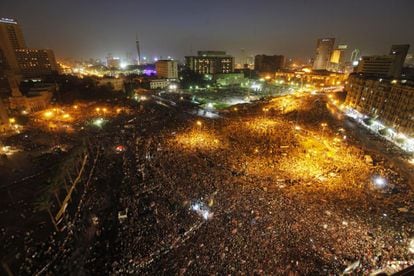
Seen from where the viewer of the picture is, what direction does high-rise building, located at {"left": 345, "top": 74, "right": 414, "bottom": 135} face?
facing the viewer and to the left of the viewer

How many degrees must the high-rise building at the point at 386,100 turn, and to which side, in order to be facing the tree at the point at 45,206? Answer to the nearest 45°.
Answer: approximately 45° to its left
